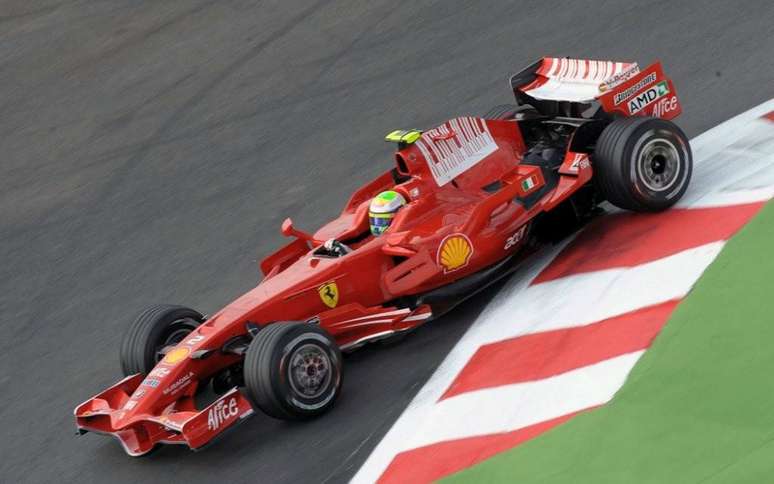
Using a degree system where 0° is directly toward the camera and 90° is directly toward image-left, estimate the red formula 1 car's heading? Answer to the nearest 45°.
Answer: approximately 45°
